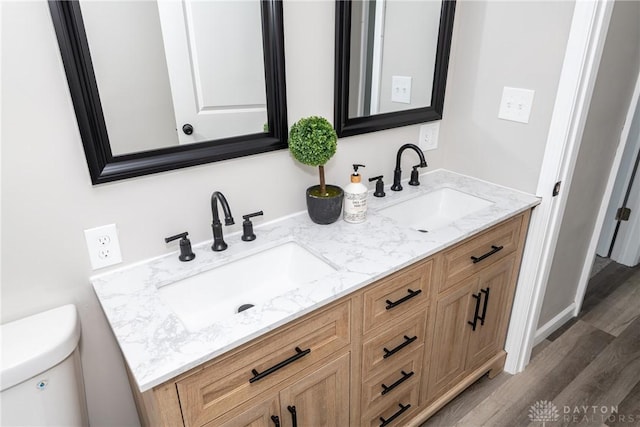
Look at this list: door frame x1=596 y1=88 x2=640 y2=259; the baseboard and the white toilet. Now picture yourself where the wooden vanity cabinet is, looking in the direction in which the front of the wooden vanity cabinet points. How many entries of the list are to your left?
2

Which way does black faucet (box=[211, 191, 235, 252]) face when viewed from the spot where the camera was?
facing the viewer and to the right of the viewer

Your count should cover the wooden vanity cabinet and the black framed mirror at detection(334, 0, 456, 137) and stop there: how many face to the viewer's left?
0

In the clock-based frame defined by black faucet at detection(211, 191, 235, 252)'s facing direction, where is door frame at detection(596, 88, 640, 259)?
The door frame is roughly at 10 o'clock from the black faucet.

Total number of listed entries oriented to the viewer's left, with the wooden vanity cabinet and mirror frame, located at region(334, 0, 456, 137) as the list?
0

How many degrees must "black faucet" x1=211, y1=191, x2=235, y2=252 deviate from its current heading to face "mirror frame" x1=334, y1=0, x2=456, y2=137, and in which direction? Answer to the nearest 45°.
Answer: approximately 90° to its left

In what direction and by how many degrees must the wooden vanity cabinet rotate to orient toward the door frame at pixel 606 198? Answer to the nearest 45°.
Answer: approximately 90° to its left

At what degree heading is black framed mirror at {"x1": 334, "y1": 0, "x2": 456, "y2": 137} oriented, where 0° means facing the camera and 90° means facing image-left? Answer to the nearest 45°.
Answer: approximately 315°

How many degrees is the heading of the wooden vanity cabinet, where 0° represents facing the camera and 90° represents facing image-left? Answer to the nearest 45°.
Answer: approximately 315°

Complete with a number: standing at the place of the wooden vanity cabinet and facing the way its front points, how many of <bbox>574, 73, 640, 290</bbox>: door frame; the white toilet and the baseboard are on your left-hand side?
2

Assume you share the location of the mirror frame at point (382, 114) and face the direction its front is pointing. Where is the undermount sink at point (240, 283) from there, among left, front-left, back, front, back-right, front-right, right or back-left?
right
